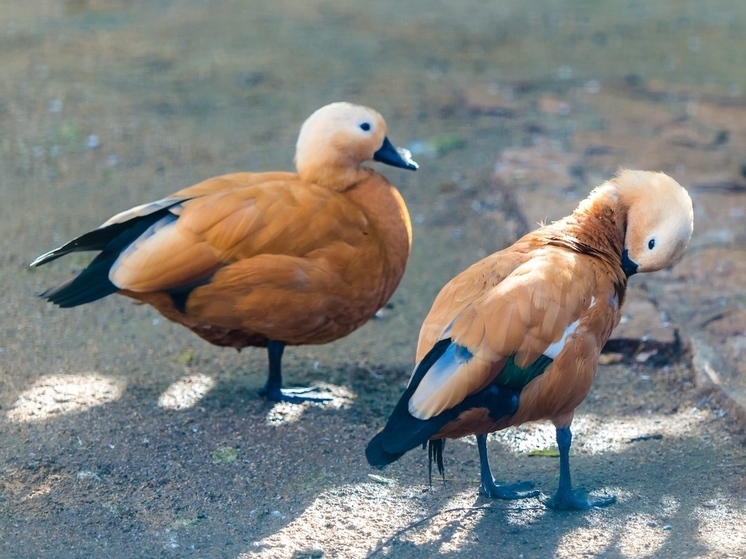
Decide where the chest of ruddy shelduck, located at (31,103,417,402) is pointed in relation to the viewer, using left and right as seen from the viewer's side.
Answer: facing to the right of the viewer

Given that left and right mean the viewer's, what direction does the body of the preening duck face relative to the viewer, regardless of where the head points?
facing to the right of the viewer

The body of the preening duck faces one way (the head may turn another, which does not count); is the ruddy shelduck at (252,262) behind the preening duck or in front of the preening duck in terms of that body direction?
behind

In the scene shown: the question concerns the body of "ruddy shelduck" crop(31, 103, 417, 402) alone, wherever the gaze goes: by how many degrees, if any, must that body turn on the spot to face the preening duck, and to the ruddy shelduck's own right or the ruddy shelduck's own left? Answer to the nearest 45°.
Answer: approximately 45° to the ruddy shelduck's own right
